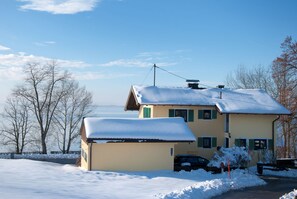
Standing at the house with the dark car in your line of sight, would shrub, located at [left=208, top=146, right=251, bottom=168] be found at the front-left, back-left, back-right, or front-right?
front-left

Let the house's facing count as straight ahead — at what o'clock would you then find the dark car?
The dark car is roughly at 1 o'clock from the house.

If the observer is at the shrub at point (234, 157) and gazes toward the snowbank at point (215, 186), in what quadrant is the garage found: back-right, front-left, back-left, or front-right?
front-right

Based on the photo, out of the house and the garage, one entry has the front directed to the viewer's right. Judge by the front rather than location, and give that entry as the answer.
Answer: the garage

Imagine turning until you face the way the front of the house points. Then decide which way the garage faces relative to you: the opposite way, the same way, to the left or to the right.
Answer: to the left

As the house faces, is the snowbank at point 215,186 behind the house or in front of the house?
in front

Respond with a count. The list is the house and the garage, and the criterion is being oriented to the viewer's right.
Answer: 1

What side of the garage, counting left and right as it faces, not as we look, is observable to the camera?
right

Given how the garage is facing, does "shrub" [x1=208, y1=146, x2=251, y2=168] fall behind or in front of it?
in front

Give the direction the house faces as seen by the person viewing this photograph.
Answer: facing the viewer

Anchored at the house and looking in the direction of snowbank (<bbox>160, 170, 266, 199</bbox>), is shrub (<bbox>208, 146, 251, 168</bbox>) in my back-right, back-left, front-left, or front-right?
front-left

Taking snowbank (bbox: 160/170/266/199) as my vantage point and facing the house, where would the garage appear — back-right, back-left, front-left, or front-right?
front-left

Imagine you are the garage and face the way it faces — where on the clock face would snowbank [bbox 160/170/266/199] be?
The snowbank is roughly at 2 o'clock from the garage.
